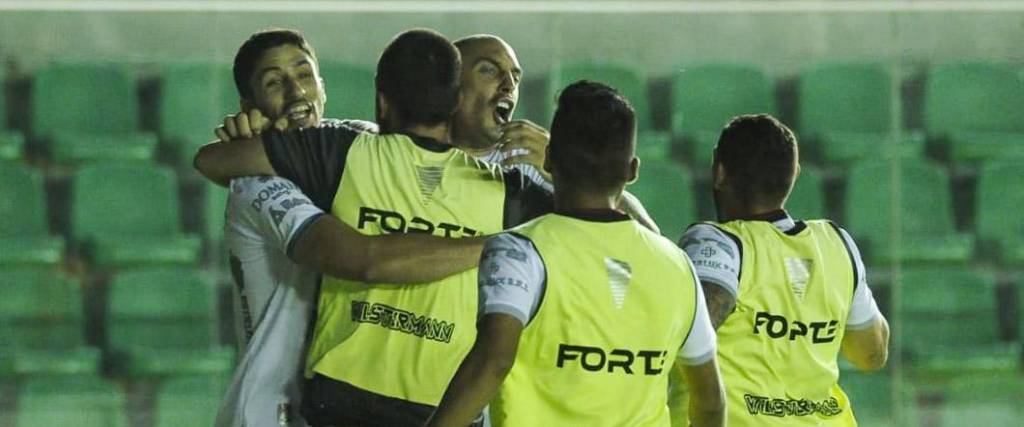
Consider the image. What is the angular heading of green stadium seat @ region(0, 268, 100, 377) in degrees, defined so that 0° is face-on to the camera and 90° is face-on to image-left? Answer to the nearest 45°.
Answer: approximately 0°

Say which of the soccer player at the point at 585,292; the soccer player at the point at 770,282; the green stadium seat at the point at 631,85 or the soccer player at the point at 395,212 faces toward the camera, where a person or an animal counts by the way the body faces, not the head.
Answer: the green stadium seat

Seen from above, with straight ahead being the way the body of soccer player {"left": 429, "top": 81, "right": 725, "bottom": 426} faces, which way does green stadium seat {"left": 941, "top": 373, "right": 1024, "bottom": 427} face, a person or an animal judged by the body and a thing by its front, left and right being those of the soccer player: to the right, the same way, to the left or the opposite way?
the opposite way

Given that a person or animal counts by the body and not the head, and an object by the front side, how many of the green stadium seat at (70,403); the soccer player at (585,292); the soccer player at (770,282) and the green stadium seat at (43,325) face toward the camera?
2

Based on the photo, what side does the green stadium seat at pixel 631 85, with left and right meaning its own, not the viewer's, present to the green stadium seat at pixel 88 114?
right

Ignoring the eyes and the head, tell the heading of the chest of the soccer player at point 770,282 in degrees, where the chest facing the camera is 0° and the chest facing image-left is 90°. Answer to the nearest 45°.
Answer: approximately 135°

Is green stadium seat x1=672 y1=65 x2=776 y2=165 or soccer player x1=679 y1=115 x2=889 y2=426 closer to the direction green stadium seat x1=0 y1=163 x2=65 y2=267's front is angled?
the soccer player

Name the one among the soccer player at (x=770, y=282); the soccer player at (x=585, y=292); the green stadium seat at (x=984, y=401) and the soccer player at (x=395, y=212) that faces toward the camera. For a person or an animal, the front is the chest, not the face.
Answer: the green stadium seat

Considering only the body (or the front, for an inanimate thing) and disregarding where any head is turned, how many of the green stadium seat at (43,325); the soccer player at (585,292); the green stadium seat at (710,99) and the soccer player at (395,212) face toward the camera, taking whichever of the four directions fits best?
2

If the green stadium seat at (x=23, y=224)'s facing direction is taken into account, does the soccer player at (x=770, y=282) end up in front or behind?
in front

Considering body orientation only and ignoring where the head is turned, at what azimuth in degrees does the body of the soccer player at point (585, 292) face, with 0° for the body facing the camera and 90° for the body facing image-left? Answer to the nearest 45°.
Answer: approximately 180°

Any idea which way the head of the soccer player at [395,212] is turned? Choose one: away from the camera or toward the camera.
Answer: away from the camera
